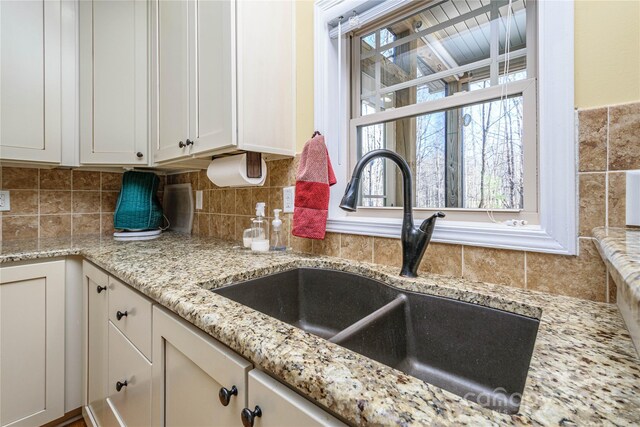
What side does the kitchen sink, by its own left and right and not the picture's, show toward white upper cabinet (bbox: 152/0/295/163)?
right

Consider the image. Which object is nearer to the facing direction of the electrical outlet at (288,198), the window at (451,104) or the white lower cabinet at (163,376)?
the white lower cabinet

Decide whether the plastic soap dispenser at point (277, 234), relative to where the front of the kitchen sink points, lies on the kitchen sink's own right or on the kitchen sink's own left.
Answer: on the kitchen sink's own right

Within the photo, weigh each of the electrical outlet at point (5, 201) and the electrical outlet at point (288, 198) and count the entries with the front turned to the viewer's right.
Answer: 0

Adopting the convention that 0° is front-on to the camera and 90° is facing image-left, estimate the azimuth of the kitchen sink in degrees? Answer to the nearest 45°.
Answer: approximately 45°

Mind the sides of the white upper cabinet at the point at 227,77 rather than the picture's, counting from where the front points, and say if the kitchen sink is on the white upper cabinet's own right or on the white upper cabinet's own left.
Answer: on the white upper cabinet's own left

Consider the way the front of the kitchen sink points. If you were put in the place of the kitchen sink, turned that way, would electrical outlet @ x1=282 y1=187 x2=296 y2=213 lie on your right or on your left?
on your right

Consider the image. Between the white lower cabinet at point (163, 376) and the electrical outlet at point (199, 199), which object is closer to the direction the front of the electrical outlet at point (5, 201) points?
the white lower cabinet
